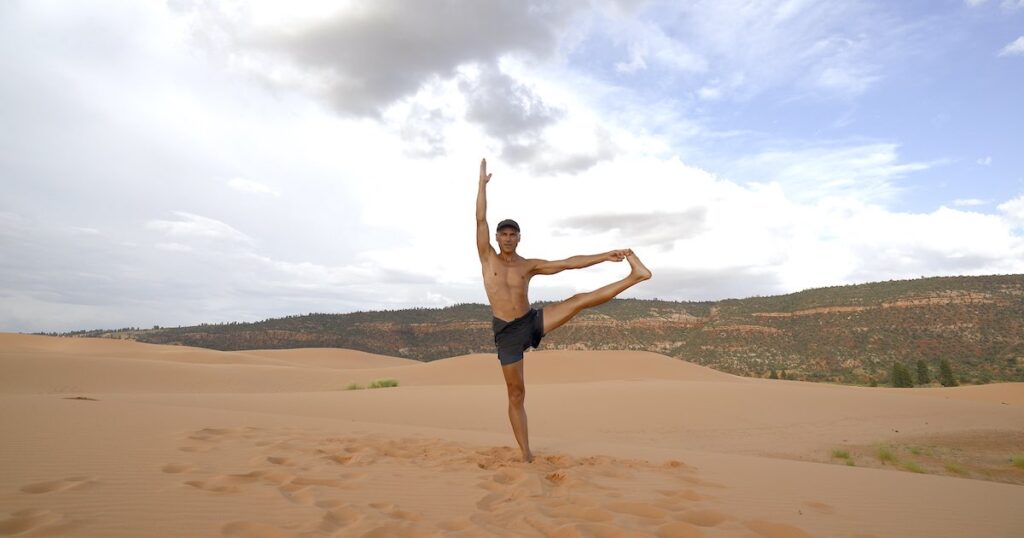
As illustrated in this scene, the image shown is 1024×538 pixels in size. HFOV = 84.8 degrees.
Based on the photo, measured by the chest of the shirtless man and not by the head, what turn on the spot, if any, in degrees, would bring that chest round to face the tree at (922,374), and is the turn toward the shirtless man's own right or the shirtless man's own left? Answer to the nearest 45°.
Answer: approximately 135° to the shirtless man's own left

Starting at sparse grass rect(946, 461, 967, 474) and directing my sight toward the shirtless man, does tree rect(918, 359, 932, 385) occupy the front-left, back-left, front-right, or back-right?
back-right

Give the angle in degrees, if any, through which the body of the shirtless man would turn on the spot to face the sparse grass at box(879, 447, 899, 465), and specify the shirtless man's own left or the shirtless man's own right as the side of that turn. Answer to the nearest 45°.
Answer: approximately 135° to the shirtless man's own left

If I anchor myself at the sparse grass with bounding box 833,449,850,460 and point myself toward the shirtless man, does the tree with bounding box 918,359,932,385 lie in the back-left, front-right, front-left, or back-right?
back-right

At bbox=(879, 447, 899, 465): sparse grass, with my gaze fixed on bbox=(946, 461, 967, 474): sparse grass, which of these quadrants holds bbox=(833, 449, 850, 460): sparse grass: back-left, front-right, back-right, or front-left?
back-right

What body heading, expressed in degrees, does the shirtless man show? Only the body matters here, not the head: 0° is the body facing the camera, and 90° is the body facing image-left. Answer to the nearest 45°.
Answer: approximately 0°

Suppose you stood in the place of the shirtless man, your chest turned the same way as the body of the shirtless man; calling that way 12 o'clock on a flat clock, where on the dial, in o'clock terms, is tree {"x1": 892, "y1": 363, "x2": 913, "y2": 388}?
The tree is roughly at 7 o'clock from the shirtless man.

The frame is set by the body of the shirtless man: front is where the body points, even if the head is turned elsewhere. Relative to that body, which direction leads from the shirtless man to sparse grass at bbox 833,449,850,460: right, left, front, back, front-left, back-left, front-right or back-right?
back-left

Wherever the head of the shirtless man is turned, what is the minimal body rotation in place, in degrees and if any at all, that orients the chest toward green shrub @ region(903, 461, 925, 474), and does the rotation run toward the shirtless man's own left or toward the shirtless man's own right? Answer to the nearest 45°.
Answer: approximately 135° to the shirtless man's own left
